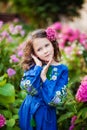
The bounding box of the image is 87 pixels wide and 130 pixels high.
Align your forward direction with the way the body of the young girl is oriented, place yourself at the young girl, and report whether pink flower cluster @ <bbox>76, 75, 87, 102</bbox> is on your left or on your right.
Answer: on your left

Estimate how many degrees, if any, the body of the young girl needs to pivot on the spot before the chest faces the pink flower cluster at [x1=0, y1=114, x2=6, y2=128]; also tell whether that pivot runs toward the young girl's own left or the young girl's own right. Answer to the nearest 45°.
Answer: approximately 90° to the young girl's own right

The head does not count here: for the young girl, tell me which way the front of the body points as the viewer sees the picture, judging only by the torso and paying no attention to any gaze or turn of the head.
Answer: toward the camera
